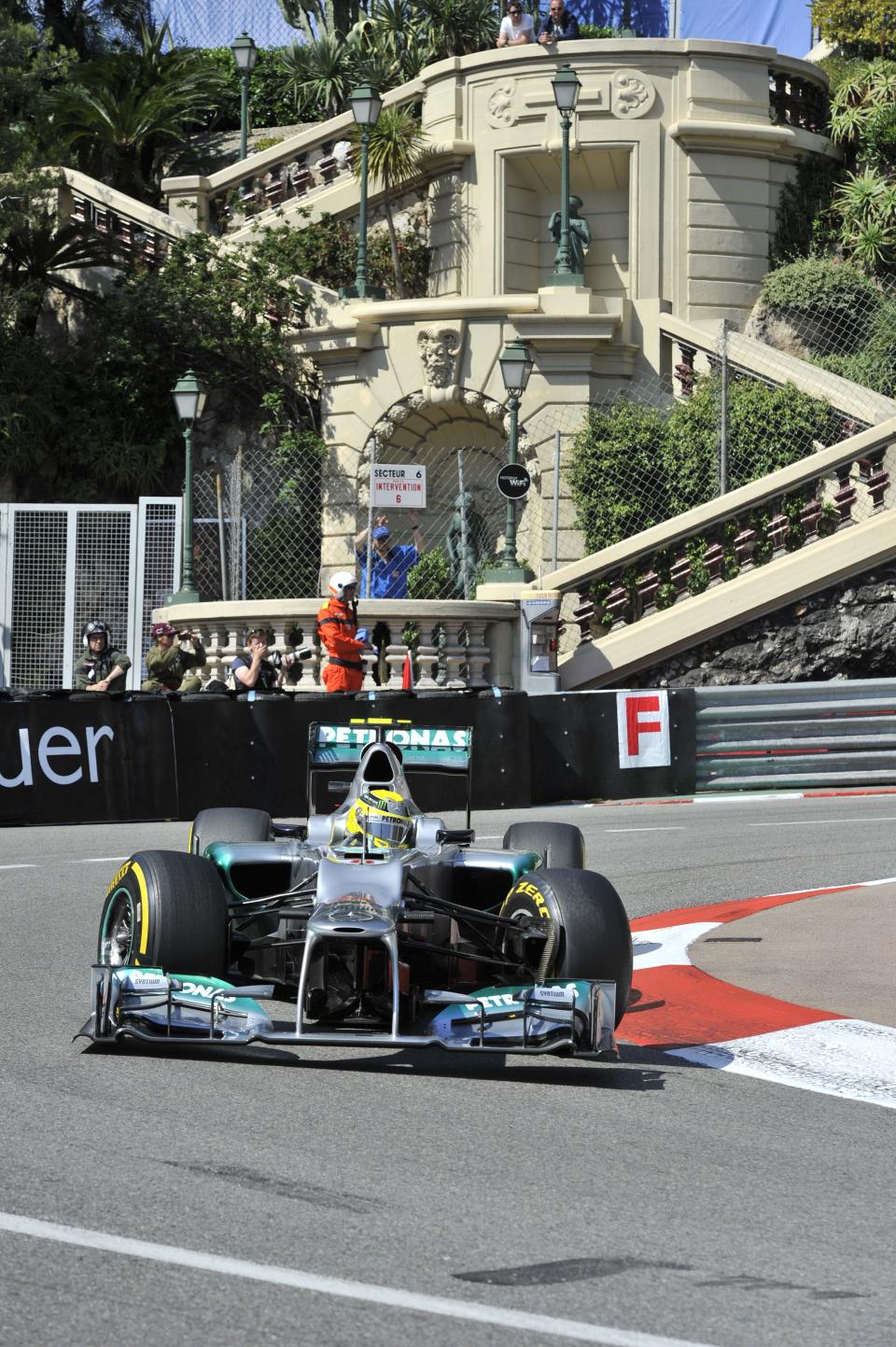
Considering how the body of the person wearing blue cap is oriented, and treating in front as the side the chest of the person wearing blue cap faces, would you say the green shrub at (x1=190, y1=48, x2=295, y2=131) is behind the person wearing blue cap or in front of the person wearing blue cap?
behind

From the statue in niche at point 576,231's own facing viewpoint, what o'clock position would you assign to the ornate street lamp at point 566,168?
The ornate street lamp is roughly at 12 o'clock from the statue in niche.

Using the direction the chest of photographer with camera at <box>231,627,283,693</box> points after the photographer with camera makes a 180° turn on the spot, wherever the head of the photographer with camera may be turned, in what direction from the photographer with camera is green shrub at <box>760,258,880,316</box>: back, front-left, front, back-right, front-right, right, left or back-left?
right

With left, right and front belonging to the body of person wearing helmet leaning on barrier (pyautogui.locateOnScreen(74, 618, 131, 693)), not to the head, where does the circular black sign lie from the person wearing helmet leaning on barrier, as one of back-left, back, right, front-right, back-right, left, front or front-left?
left

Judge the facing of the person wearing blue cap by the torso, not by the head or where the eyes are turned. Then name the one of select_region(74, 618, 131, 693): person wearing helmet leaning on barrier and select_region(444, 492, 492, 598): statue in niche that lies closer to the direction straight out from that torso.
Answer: the person wearing helmet leaning on barrier

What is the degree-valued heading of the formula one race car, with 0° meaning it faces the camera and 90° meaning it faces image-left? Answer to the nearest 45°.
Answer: approximately 0°

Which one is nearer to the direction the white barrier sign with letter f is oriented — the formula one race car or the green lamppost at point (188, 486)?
the formula one race car

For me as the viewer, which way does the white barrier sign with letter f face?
facing the viewer

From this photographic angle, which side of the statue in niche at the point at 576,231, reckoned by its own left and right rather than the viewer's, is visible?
front

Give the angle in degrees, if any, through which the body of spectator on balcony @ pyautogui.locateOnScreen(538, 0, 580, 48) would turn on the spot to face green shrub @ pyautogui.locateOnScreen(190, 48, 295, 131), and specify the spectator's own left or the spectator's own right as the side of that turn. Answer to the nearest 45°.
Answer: approximately 135° to the spectator's own right

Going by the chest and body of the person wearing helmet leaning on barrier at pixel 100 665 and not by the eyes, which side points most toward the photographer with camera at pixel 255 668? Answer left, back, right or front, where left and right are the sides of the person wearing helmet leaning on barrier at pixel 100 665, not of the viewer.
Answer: left

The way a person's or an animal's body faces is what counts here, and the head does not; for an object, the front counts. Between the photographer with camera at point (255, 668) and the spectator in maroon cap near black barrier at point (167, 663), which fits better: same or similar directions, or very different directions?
same or similar directions

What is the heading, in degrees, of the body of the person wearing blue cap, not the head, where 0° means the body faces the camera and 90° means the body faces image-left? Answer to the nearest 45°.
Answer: approximately 0°

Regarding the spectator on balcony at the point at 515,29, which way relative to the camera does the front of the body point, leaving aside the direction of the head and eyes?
toward the camera

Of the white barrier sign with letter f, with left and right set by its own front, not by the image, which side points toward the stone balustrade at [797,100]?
back

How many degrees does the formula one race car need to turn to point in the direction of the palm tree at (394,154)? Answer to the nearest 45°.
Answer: approximately 180°

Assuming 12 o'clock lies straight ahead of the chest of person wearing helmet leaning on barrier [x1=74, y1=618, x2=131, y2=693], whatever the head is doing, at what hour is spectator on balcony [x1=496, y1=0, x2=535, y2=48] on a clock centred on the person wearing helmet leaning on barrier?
The spectator on balcony is roughly at 7 o'clock from the person wearing helmet leaning on barrier.

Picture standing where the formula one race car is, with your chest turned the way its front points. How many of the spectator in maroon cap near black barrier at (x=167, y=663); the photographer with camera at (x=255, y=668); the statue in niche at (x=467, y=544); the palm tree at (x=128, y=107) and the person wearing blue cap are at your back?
5

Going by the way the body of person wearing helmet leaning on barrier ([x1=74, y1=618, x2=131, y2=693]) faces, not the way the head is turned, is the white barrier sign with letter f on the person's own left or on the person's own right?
on the person's own left

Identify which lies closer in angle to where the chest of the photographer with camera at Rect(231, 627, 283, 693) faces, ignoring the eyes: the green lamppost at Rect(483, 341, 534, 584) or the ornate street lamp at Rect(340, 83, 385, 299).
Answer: the green lamppost
